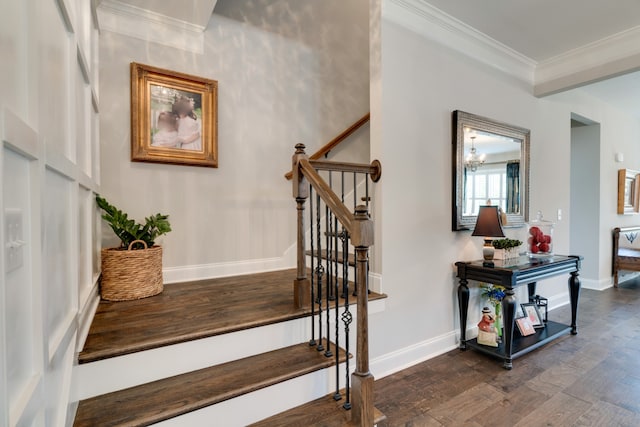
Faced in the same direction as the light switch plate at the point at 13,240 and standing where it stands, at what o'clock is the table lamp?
The table lamp is roughly at 12 o'clock from the light switch plate.

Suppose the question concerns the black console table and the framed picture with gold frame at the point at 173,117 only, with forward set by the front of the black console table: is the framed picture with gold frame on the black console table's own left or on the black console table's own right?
on the black console table's own right

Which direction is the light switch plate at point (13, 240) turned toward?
to the viewer's right

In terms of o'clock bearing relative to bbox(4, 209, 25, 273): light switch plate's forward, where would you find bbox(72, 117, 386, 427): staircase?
The staircase is roughly at 11 o'clock from the light switch plate.

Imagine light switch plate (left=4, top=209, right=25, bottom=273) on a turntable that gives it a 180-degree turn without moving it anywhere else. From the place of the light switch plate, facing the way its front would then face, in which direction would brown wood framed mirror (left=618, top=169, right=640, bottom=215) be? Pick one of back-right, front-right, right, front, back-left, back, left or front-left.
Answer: back

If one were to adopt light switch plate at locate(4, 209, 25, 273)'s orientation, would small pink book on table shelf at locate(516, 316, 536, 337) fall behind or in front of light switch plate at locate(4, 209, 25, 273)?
in front

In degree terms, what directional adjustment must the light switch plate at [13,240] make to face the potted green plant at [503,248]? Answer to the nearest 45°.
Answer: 0° — it already faces it

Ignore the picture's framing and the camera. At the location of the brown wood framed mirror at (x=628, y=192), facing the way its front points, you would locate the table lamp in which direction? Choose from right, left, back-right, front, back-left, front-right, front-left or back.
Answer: front-right

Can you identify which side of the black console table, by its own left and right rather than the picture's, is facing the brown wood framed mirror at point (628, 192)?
left
